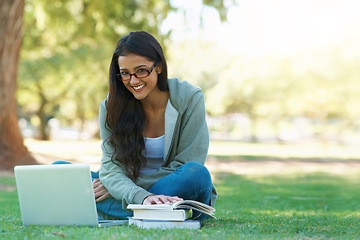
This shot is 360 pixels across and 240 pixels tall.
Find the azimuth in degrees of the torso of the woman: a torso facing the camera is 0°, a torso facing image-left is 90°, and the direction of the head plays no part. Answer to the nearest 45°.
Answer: approximately 0°

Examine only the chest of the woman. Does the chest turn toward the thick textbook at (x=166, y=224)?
yes
